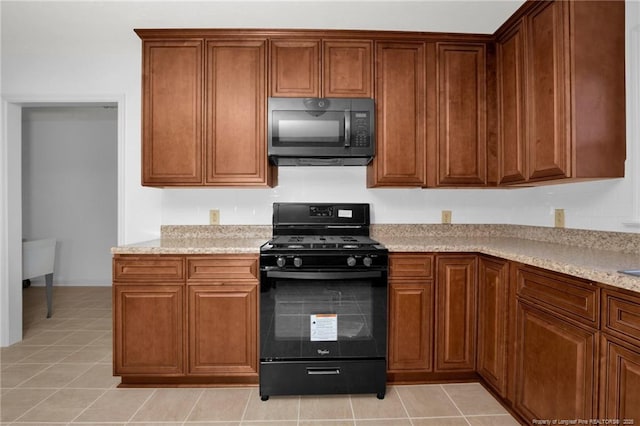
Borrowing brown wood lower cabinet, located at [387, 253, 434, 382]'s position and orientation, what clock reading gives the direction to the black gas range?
The black gas range is roughly at 2 o'clock from the brown wood lower cabinet.

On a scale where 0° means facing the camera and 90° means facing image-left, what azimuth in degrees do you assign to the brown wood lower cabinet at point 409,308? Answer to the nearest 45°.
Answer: approximately 0°

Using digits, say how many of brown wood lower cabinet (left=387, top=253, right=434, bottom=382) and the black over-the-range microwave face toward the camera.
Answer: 2

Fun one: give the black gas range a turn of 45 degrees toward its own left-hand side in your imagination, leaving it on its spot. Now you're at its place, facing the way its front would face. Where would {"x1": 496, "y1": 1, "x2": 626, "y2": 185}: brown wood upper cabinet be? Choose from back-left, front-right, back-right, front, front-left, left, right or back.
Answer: front-left

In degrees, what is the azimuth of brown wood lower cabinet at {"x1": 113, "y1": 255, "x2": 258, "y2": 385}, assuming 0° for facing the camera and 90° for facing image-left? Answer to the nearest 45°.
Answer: approximately 0°
